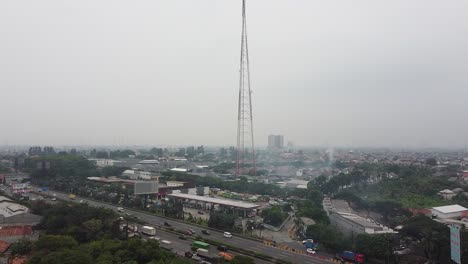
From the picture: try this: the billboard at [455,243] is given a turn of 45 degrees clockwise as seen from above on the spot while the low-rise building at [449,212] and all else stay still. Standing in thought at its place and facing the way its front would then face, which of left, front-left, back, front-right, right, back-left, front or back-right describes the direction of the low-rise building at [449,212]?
right

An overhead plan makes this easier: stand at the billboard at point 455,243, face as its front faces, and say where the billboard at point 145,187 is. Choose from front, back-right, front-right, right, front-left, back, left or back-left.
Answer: front-right

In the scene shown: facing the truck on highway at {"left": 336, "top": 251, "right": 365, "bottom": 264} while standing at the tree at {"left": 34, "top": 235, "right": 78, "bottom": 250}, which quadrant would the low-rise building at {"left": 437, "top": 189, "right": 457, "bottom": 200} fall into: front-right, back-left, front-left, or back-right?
front-left

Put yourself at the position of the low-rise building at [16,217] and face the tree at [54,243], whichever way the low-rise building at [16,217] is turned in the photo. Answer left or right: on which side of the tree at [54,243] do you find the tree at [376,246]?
left

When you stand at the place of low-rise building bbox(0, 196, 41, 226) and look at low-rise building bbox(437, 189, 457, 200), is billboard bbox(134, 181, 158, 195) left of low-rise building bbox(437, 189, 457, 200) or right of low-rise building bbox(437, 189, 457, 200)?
left

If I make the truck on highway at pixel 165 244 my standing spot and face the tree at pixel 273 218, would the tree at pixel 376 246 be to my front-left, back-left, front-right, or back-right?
front-right

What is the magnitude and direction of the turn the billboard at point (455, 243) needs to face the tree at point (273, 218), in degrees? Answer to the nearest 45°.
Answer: approximately 90° to its right
